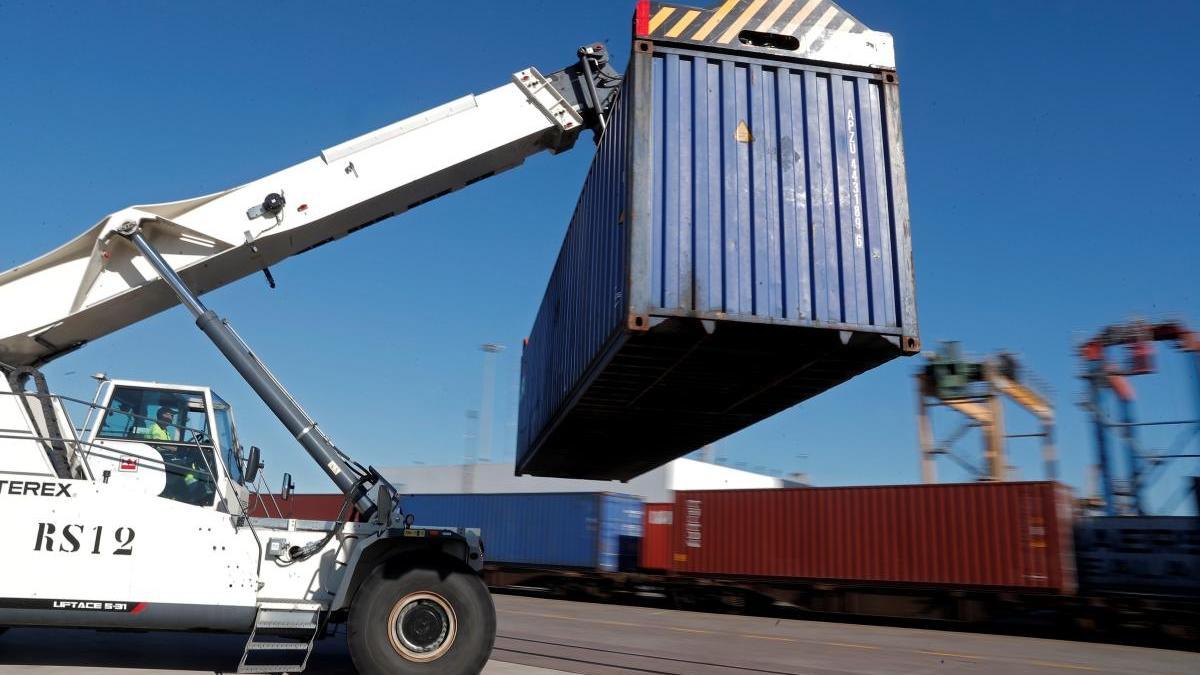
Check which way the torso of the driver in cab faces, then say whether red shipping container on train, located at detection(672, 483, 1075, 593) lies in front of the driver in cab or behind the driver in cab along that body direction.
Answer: in front

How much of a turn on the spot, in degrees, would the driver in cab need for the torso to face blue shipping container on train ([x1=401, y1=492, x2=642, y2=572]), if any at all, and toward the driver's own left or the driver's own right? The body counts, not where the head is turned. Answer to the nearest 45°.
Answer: approximately 45° to the driver's own left

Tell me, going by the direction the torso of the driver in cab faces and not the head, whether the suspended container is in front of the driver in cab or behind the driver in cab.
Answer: in front

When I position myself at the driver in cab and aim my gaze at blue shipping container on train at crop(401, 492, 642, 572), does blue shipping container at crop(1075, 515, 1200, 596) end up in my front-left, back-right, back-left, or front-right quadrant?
front-right

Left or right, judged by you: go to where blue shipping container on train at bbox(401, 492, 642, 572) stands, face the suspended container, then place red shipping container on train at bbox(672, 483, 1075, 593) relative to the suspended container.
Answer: left

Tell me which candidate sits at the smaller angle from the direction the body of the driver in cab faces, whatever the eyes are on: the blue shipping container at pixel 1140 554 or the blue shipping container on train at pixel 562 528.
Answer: the blue shipping container

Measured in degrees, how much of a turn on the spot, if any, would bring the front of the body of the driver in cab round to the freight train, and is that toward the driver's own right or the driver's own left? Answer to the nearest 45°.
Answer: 0° — they already face it

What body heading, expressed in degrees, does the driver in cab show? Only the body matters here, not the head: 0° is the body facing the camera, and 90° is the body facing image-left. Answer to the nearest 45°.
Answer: approximately 270°

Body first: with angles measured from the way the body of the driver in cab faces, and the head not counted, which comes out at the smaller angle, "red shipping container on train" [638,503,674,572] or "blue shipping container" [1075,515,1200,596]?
the blue shipping container

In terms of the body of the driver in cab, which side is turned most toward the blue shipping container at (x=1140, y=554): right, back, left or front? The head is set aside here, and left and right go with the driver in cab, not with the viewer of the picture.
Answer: front

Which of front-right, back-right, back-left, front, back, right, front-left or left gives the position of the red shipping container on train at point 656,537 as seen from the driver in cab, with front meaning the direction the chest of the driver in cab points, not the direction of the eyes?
front-left
